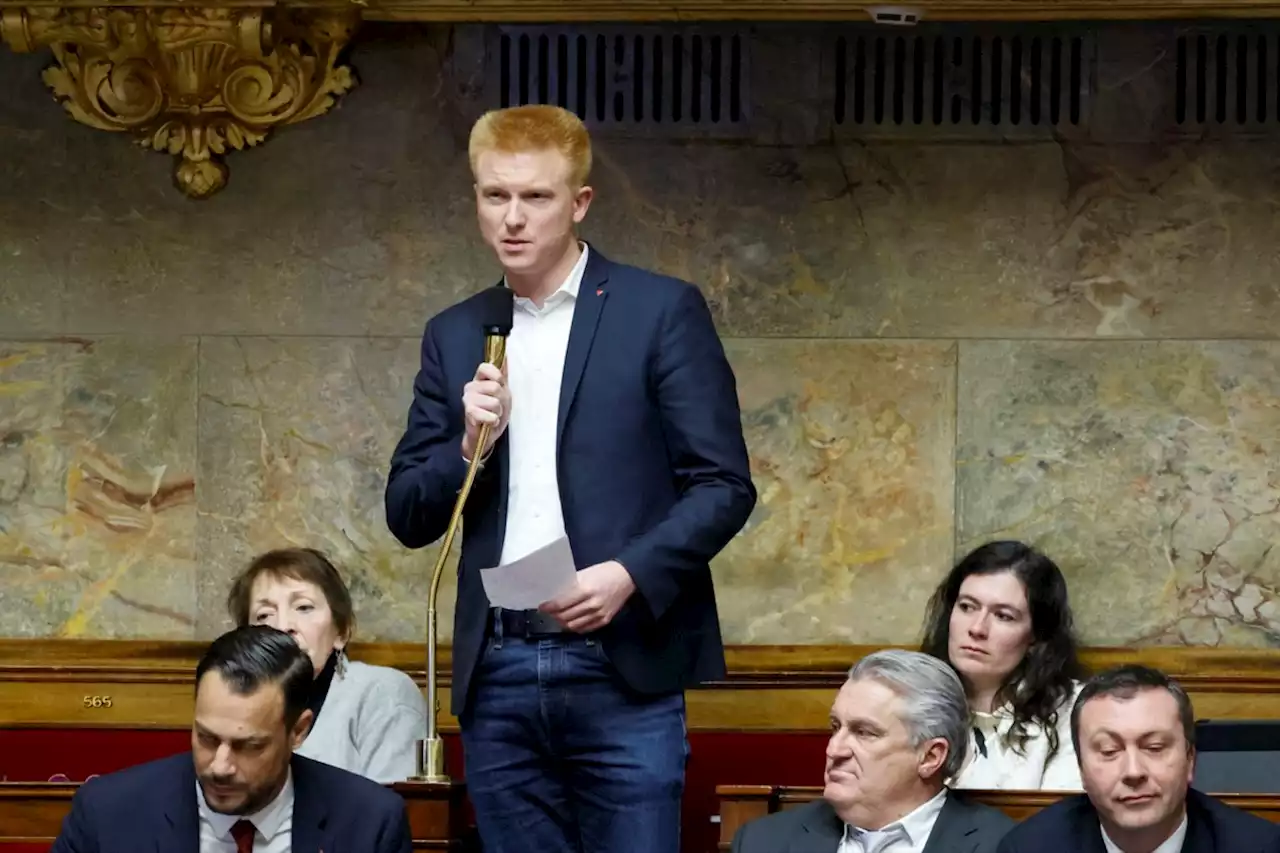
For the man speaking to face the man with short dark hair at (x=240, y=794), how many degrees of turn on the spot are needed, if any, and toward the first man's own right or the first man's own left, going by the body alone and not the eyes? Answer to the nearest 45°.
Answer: approximately 45° to the first man's own right

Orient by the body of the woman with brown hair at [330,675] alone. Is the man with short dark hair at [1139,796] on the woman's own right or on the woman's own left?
on the woman's own left

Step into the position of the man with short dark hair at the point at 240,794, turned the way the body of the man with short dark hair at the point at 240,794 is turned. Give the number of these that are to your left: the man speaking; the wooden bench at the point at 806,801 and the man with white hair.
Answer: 3

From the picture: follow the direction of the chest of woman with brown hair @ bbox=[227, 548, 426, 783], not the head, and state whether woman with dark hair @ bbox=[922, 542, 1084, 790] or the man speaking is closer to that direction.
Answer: the man speaking

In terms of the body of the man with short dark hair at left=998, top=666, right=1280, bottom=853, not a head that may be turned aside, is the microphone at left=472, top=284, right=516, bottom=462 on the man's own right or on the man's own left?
on the man's own right

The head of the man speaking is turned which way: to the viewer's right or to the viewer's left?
to the viewer's left
